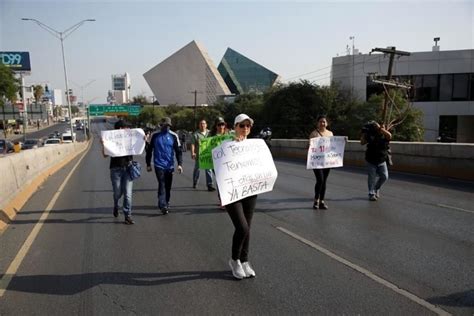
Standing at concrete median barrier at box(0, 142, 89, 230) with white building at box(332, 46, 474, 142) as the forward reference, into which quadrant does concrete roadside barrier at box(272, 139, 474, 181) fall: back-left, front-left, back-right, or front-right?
front-right

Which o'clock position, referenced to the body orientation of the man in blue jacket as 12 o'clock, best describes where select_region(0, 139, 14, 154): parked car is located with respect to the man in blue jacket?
The parked car is roughly at 5 o'clock from the man in blue jacket.

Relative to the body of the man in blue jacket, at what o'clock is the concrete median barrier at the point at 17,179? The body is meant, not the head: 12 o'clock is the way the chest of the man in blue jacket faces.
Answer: The concrete median barrier is roughly at 4 o'clock from the man in blue jacket.

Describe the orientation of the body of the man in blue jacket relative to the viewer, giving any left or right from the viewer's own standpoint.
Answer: facing the viewer

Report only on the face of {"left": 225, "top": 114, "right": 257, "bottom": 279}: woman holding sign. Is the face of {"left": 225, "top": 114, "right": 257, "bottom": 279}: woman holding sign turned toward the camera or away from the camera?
toward the camera

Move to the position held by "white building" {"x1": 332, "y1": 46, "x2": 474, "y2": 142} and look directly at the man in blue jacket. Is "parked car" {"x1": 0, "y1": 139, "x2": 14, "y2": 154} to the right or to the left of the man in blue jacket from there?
right

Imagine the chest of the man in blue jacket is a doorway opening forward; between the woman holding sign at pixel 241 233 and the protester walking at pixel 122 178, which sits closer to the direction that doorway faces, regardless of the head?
the woman holding sign

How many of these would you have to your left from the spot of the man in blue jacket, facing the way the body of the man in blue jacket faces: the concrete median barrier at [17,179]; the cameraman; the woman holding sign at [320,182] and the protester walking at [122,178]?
2

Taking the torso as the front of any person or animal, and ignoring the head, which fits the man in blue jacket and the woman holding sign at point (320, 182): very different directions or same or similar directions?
same or similar directions

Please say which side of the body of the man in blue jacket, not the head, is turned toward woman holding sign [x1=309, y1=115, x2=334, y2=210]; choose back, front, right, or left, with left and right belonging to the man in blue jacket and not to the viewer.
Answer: left

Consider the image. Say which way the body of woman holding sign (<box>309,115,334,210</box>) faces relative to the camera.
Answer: toward the camera

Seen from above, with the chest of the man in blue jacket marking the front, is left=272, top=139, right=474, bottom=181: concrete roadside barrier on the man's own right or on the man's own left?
on the man's own left

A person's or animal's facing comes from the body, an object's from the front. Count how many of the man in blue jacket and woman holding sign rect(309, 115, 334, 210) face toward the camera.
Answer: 2
